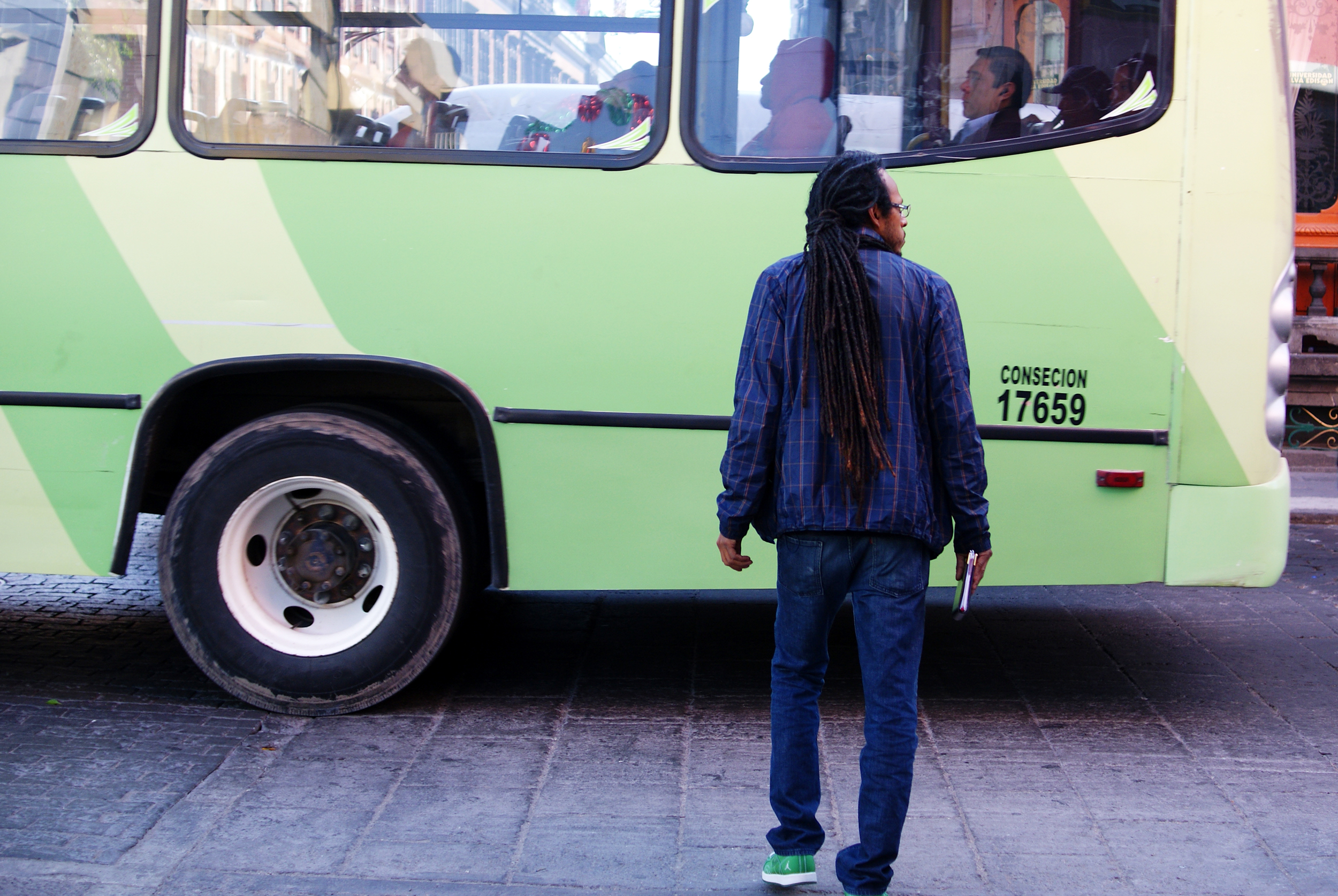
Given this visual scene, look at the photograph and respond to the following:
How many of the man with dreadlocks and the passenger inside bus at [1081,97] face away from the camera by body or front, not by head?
1

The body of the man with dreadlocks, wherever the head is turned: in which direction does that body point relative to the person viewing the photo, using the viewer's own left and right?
facing away from the viewer

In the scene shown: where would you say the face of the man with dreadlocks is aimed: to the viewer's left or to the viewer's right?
to the viewer's right
